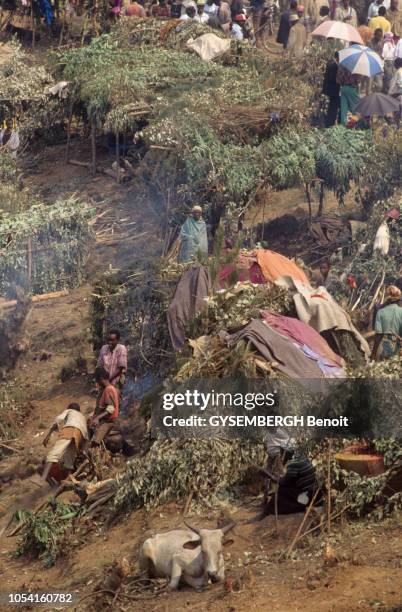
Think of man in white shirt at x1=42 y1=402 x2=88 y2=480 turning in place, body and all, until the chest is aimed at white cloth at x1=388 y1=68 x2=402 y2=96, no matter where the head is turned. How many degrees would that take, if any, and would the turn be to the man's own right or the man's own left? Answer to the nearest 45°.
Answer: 0° — they already face it
